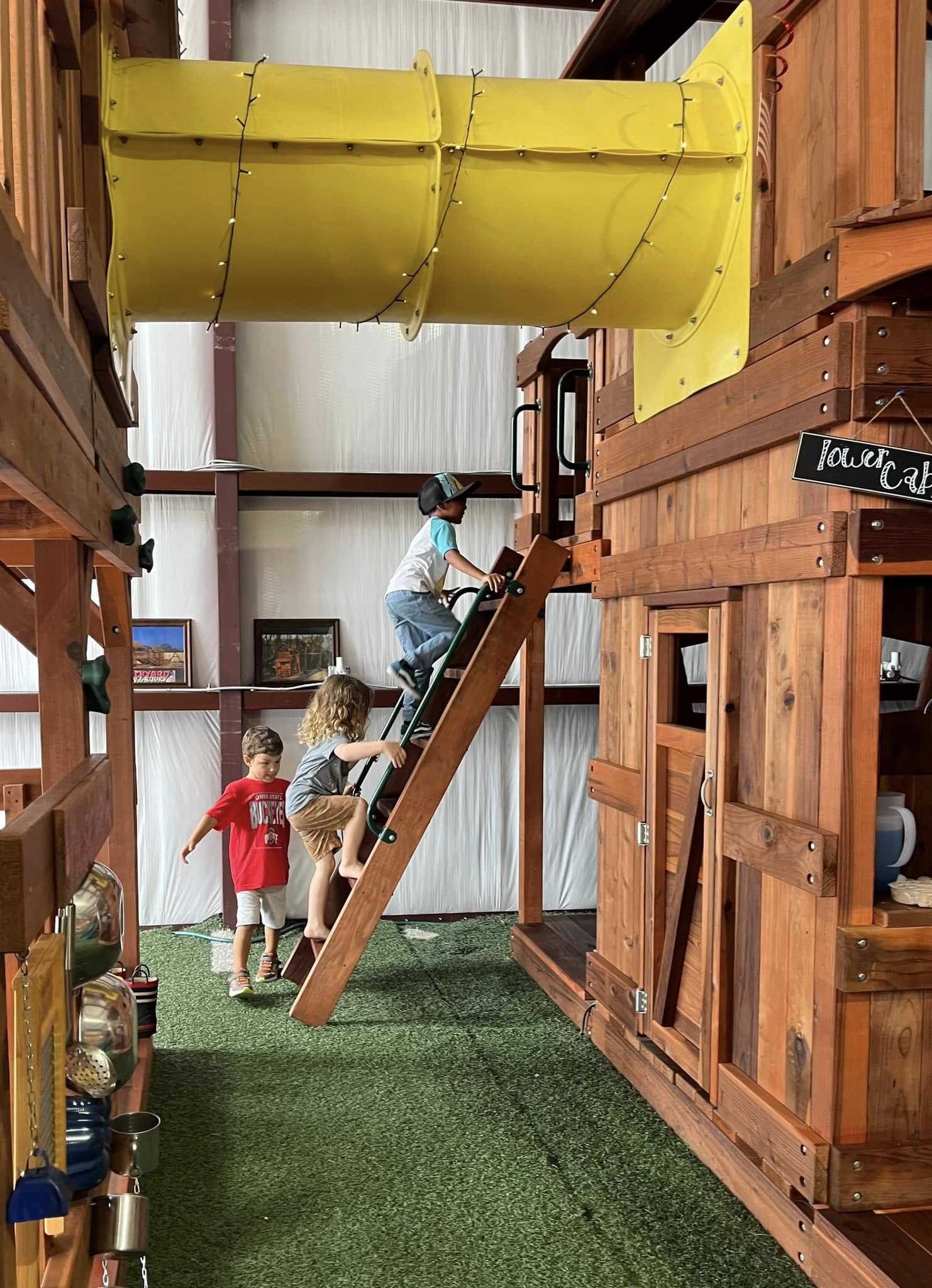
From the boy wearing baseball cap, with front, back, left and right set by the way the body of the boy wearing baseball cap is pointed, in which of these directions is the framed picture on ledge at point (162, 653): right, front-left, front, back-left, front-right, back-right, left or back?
back-left

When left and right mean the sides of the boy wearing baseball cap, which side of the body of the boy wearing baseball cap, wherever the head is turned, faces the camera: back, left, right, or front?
right

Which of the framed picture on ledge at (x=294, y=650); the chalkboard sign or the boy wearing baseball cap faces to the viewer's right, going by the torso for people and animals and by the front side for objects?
the boy wearing baseball cap

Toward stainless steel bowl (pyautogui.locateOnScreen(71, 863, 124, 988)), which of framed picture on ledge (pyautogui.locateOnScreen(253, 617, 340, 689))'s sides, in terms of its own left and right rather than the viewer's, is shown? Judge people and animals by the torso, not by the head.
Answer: front

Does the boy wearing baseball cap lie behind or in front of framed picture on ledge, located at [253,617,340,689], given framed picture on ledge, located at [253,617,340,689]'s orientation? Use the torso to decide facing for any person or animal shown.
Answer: in front

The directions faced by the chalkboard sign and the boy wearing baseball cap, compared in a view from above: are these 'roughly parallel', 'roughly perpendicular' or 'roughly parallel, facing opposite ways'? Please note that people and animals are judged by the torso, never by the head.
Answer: roughly perpendicular

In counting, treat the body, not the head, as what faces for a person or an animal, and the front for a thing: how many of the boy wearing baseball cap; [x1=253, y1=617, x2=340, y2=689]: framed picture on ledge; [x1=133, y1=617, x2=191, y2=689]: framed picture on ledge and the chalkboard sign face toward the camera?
3

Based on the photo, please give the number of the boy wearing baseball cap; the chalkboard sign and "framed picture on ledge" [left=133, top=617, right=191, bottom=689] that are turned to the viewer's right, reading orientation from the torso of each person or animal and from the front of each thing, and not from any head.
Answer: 1

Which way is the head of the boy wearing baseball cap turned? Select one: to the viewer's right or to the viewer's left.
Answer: to the viewer's right

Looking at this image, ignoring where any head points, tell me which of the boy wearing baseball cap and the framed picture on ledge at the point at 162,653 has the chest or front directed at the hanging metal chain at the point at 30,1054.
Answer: the framed picture on ledge
